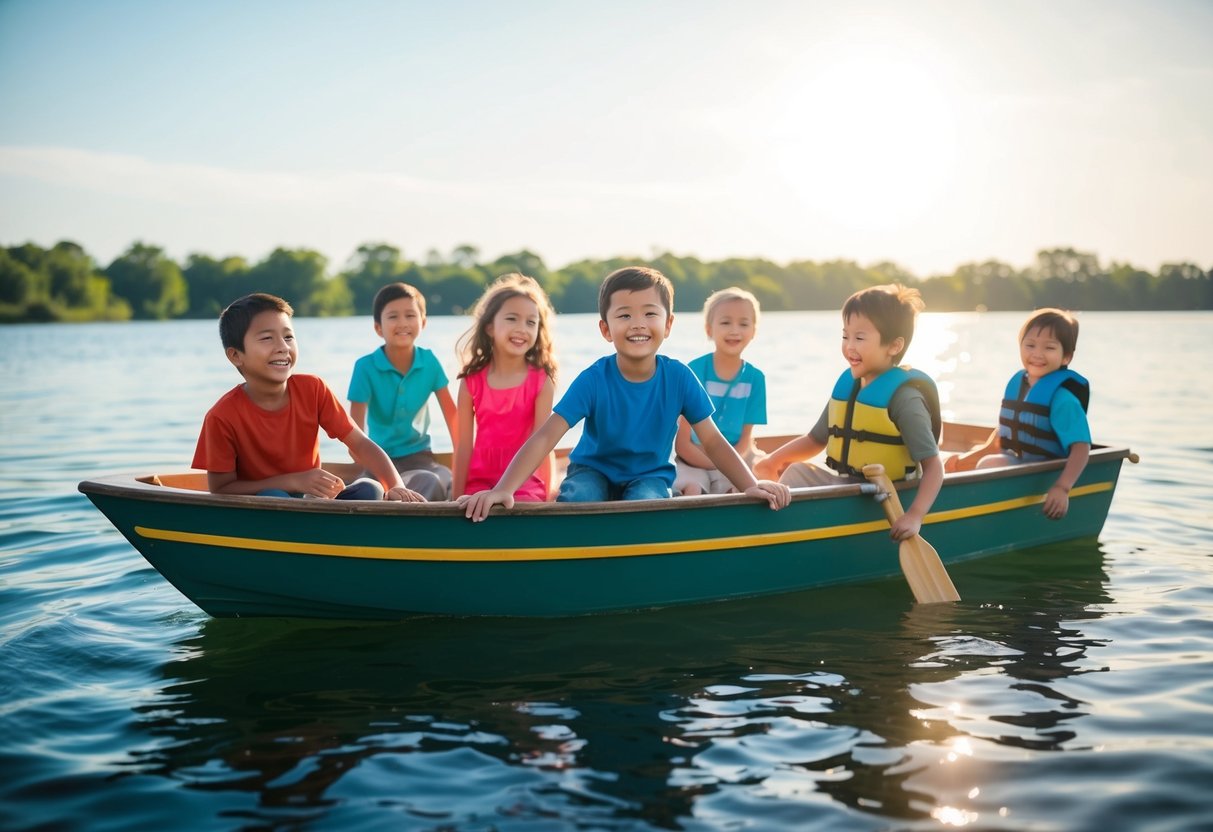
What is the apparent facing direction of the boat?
to the viewer's left

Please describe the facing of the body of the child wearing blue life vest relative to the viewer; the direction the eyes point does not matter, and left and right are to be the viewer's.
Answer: facing the viewer and to the left of the viewer

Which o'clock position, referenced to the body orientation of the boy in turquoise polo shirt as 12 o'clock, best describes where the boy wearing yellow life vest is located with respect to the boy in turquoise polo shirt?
The boy wearing yellow life vest is roughly at 10 o'clock from the boy in turquoise polo shirt.

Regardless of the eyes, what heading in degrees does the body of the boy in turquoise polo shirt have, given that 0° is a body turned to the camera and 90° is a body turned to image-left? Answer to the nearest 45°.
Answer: approximately 0°

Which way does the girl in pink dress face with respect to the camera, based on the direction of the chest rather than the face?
toward the camera

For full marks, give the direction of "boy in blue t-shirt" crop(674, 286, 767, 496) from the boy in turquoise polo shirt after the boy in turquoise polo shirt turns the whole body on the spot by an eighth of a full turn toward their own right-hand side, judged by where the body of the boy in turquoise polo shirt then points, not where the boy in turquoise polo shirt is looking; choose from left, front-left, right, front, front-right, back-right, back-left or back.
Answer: back-left

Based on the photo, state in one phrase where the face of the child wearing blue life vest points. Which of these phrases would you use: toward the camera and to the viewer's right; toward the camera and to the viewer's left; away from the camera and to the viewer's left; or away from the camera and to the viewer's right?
toward the camera and to the viewer's left

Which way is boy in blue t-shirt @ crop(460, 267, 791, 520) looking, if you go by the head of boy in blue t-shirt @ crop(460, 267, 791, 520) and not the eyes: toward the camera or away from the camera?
toward the camera

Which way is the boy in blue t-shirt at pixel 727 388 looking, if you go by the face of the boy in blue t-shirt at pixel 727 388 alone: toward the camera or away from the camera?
toward the camera

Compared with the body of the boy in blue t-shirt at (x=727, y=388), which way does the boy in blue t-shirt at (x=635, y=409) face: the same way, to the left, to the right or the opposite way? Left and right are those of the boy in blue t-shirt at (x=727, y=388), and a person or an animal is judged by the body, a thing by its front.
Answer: the same way

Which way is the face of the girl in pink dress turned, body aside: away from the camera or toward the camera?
toward the camera
